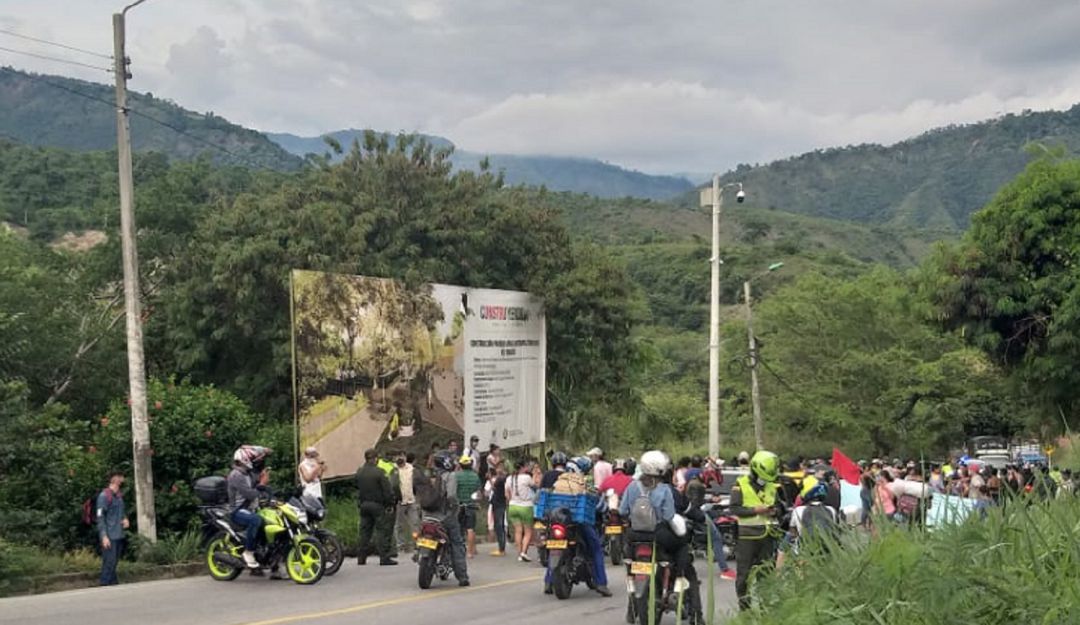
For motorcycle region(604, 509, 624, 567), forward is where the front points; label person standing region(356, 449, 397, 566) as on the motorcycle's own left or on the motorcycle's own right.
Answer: on the motorcycle's own left

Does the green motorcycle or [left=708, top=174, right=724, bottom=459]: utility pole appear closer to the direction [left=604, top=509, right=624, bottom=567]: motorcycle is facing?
the utility pole

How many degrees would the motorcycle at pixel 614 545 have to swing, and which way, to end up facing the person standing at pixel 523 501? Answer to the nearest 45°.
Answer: approximately 90° to its left

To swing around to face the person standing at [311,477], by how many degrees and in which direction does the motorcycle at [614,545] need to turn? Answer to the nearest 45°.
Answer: approximately 90° to its left

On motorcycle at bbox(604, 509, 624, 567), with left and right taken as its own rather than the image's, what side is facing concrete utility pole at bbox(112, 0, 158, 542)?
left

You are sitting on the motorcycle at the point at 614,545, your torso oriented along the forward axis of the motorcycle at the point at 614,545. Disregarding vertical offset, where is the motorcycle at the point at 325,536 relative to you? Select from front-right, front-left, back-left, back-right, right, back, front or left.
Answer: back-left

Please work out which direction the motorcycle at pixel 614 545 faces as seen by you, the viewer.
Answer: facing away from the viewer

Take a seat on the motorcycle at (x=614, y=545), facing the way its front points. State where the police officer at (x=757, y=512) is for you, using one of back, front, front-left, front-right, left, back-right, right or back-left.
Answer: back

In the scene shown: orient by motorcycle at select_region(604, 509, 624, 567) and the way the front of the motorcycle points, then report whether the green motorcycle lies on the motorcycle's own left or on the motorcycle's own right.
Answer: on the motorcycle's own left

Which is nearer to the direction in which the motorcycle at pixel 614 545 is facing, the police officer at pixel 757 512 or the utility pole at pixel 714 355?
the utility pole

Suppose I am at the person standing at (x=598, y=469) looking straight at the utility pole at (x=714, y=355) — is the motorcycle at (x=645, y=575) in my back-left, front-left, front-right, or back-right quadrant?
back-right
